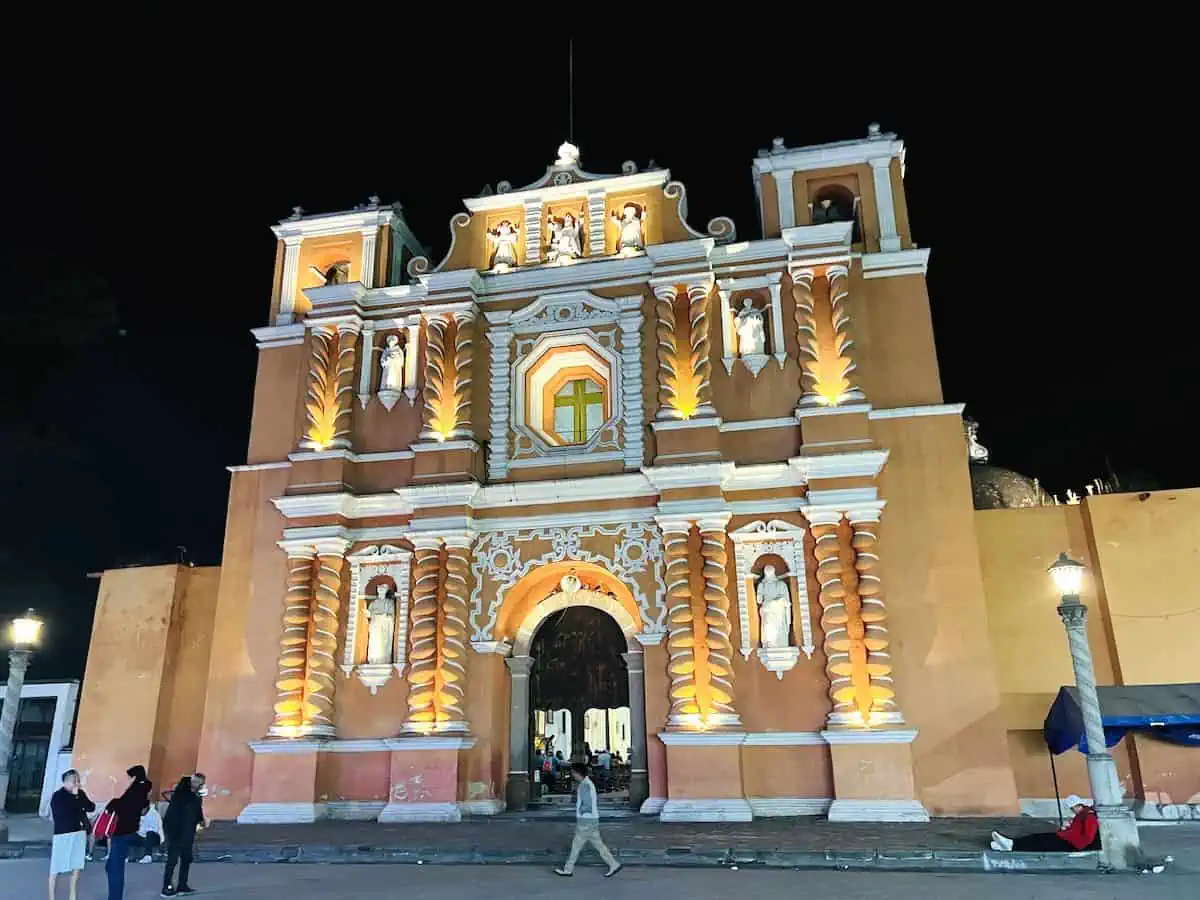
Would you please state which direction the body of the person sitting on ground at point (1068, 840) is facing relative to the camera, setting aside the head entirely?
to the viewer's left

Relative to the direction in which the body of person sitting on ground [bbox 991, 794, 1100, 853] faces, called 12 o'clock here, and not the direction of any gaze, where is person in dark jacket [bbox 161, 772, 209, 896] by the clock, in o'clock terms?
The person in dark jacket is roughly at 11 o'clock from the person sitting on ground.

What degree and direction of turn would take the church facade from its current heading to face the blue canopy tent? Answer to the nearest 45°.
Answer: approximately 90° to its left

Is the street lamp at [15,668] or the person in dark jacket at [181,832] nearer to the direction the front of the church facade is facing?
the person in dark jacket

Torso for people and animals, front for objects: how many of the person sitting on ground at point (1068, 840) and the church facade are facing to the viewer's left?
1

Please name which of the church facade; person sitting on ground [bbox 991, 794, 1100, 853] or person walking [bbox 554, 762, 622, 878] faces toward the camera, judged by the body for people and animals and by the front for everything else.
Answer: the church facade

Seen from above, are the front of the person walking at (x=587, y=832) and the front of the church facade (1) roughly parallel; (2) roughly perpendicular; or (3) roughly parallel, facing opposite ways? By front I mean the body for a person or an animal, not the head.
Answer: roughly perpendicular
